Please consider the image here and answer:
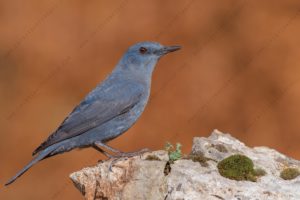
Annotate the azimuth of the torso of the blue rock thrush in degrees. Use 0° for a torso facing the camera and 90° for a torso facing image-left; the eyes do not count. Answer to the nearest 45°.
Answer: approximately 270°
